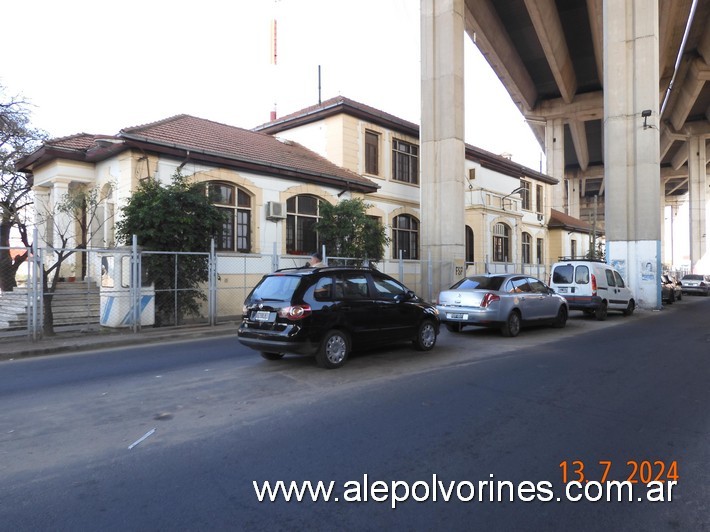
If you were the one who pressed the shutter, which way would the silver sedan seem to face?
facing away from the viewer and to the right of the viewer

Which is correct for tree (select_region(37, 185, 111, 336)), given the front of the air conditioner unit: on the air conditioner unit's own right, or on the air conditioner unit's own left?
on the air conditioner unit's own right

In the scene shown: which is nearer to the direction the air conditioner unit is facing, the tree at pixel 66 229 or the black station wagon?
the black station wagon

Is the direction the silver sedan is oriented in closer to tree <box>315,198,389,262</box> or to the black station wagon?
the tree

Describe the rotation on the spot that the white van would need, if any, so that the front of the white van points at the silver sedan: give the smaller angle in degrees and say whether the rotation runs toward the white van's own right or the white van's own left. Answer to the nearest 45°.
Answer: approximately 135° to the white van's own right

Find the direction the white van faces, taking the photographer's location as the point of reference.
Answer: facing away from the viewer and to the right of the viewer

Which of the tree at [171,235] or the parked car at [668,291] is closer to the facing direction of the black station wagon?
the parked car

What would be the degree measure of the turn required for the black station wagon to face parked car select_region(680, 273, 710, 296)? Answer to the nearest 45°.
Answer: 0° — it already faces it

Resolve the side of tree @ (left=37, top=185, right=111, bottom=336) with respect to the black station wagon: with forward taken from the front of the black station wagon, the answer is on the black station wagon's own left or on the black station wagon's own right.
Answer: on the black station wagon's own left

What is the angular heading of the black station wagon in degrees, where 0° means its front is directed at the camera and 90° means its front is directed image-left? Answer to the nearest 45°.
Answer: approximately 225°
